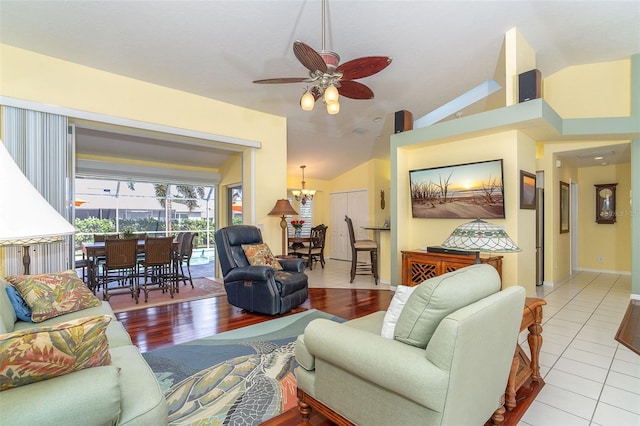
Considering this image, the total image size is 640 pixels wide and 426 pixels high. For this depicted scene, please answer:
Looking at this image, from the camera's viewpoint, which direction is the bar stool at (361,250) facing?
to the viewer's right

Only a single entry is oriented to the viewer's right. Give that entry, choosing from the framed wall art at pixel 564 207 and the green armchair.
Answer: the framed wall art

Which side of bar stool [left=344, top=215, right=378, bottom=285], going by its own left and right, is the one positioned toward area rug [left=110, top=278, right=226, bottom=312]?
back

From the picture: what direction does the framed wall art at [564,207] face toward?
to the viewer's right

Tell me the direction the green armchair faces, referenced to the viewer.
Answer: facing away from the viewer and to the left of the viewer

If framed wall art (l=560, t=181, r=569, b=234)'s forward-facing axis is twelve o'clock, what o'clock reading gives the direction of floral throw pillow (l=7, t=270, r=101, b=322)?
The floral throw pillow is roughly at 4 o'clock from the framed wall art.

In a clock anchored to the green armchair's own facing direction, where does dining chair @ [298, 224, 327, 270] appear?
The dining chair is roughly at 1 o'clock from the green armchair.

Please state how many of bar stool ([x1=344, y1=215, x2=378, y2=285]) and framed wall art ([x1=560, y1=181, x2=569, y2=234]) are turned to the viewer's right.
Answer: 2

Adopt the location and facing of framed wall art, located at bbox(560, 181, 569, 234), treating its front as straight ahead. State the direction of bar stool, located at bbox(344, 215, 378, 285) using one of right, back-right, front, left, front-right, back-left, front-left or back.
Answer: back-right
